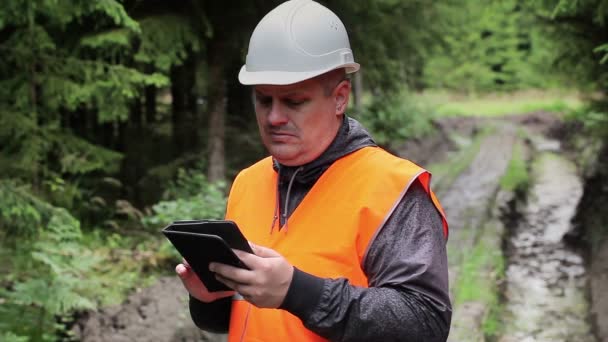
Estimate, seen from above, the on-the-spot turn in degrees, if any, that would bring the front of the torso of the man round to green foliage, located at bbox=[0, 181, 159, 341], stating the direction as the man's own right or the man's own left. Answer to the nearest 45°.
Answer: approximately 90° to the man's own right

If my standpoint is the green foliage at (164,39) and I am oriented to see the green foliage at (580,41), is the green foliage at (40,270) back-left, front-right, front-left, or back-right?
back-right

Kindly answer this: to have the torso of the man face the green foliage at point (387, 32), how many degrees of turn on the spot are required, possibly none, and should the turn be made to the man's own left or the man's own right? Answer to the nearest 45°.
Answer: approximately 135° to the man's own right

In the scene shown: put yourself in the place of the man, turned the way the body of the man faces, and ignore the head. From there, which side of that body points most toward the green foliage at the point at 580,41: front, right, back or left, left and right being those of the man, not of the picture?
back

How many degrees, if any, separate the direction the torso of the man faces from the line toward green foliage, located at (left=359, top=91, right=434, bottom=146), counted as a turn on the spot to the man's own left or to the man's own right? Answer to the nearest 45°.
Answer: approximately 135° to the man's own right

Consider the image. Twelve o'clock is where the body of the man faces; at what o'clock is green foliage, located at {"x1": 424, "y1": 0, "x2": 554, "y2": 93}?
The green foliage is roughly at 5 o'clock from the man.

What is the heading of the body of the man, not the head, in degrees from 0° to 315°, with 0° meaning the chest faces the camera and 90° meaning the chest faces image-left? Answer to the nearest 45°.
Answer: approximately 45°

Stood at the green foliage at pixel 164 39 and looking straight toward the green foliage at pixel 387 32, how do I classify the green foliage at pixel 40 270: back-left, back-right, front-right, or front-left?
back-right

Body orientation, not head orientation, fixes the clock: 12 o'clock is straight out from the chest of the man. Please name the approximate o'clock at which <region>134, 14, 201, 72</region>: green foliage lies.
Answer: The green foliage is roughly at 4 o'clock from the man.
